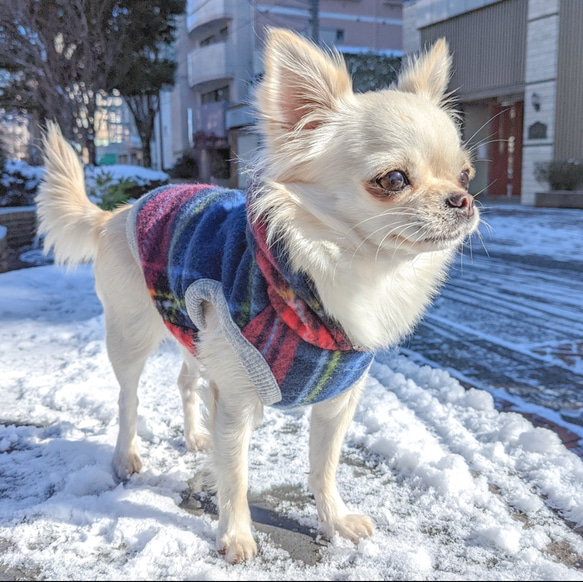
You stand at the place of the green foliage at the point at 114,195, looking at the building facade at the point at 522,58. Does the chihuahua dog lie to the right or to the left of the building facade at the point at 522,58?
right

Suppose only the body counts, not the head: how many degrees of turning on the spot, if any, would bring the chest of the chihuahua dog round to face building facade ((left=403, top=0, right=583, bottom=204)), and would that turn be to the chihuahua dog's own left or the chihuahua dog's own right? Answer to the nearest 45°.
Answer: approximately 90° to the chihuahua dog's own left

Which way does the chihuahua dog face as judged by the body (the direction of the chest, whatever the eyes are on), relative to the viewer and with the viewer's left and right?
facing the viewer and to the right of the viewer

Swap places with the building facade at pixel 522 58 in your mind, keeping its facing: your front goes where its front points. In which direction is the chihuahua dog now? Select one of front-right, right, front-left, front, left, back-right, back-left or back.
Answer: front-left

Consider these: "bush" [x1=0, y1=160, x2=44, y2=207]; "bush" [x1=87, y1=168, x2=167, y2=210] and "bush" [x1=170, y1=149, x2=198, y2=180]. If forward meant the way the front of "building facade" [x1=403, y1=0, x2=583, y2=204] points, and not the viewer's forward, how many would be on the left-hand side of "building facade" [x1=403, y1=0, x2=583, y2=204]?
0

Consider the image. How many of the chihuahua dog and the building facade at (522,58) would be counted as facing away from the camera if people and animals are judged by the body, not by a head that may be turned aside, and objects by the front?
0

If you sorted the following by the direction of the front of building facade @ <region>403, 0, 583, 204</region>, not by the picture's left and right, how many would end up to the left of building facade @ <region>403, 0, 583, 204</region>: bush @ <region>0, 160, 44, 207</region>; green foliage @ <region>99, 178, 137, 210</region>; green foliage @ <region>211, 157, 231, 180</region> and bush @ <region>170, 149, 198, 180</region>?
0

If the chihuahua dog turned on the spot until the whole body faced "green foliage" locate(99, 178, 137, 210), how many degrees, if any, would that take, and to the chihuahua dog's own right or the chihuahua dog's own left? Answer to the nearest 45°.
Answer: approximately 135° to the chihuahua dog's own left

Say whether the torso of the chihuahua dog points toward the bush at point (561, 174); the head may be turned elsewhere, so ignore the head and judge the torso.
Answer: no

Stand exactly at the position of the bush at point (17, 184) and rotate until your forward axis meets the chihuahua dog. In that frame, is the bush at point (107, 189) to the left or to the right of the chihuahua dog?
left

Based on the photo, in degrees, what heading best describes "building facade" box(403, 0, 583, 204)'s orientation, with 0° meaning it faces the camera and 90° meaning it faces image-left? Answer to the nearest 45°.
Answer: approximately 45°

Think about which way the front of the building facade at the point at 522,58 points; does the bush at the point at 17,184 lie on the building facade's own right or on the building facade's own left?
on the building facade's own right
